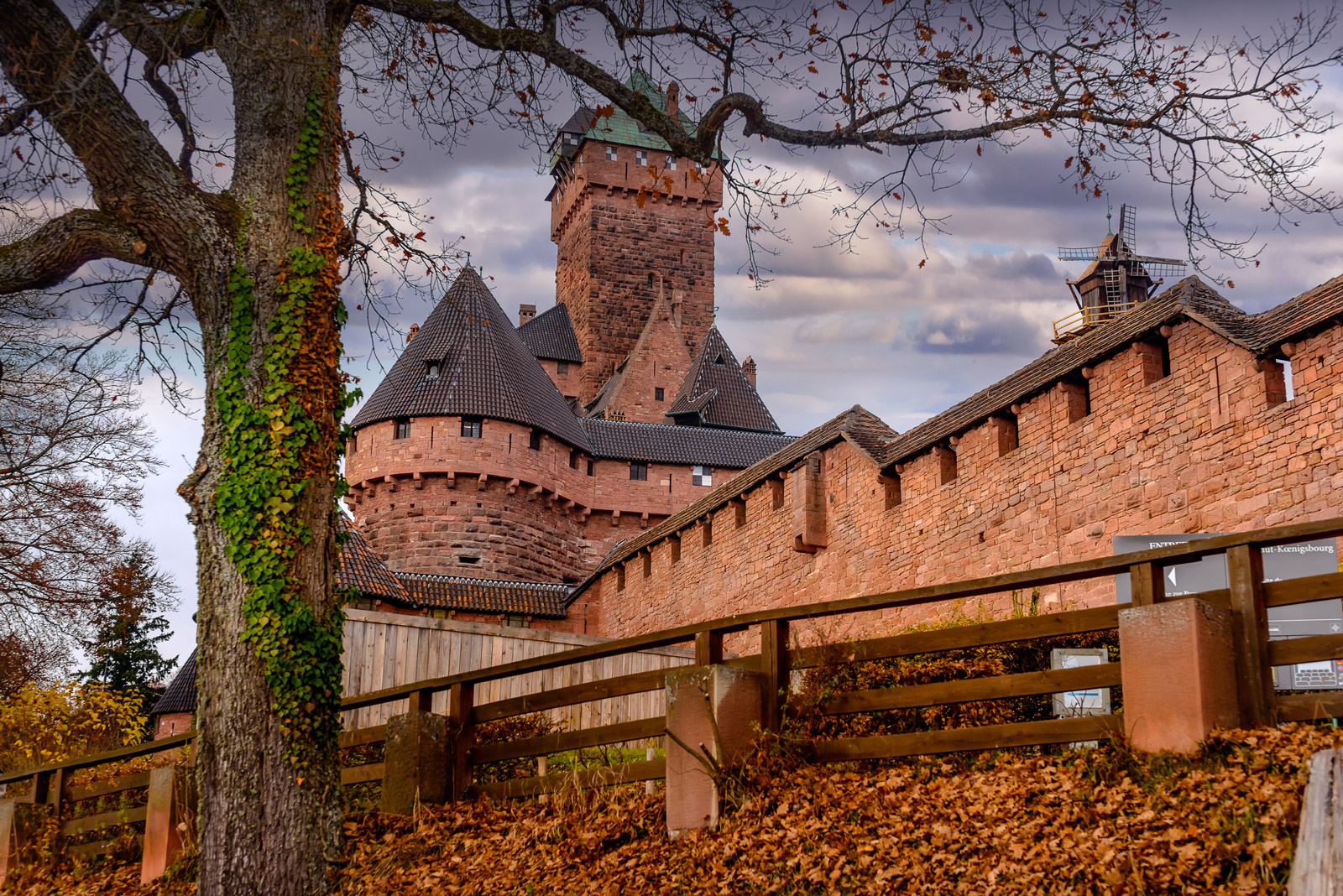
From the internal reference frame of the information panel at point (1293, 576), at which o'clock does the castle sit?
The castle is roughly at 5 o'clock from the information panel.

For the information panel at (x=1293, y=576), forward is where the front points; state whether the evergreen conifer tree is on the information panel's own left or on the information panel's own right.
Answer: on the information panel's own right

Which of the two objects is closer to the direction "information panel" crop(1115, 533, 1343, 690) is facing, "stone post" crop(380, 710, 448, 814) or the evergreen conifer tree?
the stone post

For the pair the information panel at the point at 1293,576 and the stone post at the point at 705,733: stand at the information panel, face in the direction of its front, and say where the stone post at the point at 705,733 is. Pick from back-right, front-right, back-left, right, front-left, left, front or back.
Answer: front-right

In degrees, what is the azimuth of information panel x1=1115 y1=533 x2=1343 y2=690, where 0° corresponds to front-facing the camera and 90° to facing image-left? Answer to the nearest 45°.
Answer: approximately 0°

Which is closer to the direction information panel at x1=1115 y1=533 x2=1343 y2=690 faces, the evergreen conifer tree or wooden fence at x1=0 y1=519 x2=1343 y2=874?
the wooden fence

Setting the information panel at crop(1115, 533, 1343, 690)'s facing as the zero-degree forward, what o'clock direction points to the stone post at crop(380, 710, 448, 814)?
The stone post is roughly at 2 o'clock from the information panel.

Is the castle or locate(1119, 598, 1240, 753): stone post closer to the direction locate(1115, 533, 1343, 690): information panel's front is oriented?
the stone post
